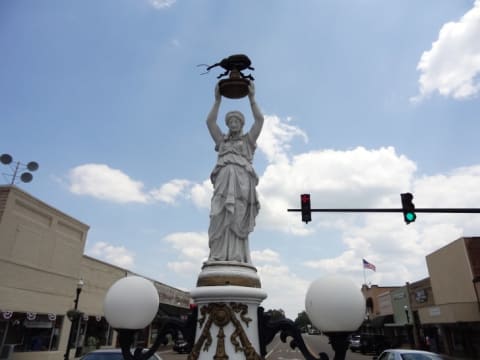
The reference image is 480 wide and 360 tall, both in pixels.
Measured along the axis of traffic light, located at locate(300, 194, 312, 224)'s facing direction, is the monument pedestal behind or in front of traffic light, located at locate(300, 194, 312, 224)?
in front

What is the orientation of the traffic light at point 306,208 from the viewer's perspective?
toward the camera

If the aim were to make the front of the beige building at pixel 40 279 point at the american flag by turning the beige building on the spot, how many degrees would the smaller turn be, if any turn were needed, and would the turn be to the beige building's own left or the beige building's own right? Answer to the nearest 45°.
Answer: approximately 45° to the beige building's own left

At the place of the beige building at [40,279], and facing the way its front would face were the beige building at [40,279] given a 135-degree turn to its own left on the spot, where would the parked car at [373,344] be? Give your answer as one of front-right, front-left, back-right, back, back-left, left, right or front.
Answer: right

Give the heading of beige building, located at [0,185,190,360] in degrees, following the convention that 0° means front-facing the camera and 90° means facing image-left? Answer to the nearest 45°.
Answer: approximately 315°

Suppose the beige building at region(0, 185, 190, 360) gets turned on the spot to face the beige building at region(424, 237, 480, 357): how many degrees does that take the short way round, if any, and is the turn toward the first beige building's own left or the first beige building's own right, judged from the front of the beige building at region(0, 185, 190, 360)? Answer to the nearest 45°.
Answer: approximately 45° to the first beige building's own left

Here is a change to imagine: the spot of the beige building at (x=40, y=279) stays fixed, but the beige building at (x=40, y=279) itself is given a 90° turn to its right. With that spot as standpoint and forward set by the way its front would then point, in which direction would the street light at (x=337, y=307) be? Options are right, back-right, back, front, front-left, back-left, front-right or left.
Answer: front-left

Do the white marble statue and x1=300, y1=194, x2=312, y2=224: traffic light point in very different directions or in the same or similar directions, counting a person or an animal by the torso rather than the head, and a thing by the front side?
same or similar directions

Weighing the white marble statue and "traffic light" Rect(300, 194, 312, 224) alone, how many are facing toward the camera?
2

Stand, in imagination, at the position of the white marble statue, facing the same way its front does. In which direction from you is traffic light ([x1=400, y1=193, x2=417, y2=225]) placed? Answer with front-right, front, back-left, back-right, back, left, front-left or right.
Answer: back-left

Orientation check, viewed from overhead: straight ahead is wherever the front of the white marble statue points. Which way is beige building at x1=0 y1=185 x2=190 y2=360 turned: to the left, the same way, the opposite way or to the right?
to the left

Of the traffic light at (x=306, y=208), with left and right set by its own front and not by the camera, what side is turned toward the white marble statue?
front

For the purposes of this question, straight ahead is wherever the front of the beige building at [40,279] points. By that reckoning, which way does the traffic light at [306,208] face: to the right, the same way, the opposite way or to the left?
to the right

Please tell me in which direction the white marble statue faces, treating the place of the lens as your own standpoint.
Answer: facing the viewer
